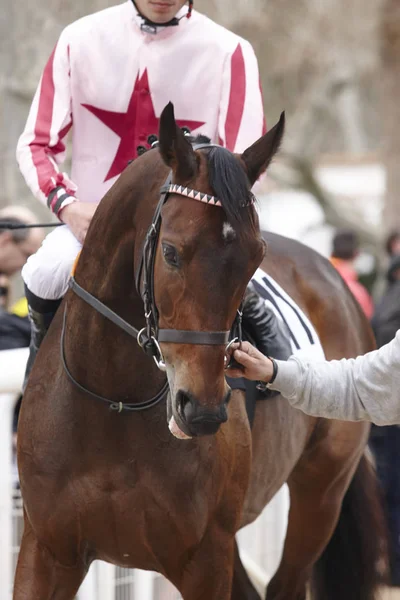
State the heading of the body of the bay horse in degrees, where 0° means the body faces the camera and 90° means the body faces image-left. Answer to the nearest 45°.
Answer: approximately 45°

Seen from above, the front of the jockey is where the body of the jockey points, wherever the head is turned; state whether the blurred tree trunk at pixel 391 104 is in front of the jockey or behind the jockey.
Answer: behind

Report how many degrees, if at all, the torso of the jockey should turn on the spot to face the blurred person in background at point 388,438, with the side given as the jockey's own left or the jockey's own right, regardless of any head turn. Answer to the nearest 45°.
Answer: approximately 135° to the jockey's own left

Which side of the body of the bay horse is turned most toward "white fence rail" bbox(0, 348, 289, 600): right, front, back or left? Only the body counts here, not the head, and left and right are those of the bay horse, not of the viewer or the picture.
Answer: right
